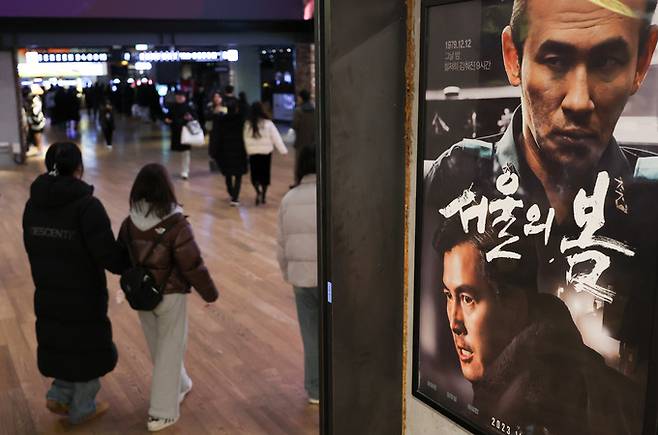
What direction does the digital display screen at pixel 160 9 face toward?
toward the camera

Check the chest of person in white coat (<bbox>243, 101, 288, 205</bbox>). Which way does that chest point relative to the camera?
away from the camera

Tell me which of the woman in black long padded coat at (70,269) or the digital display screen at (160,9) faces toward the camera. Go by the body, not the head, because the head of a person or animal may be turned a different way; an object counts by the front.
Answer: the digital display screen

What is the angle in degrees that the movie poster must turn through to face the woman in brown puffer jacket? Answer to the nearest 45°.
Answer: approximately 90° to its right

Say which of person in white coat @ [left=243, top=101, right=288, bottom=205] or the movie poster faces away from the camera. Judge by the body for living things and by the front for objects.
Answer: the person in white coat

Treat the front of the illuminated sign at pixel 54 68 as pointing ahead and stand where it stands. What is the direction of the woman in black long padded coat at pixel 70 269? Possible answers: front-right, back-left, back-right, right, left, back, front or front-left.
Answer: front

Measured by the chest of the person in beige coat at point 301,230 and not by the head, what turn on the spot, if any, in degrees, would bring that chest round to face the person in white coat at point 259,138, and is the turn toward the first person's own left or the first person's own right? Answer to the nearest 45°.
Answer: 0° — they already face them

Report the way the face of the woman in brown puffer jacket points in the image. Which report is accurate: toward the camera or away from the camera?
away from the camera

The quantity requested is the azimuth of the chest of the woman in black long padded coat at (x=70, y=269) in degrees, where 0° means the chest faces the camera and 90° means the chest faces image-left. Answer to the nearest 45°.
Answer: approximately 225°

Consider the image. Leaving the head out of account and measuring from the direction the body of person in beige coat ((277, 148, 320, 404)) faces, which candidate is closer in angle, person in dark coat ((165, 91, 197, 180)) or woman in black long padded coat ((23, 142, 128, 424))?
the person in dark coat

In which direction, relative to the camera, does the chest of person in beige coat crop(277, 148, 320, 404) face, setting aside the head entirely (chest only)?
away from the camera

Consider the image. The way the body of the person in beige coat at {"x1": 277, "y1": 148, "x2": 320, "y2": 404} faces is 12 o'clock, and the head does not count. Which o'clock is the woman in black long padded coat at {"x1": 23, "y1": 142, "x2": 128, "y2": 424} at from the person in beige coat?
The woman in black long padded coat is roughly at 9 o'clock from the person in beige coat.

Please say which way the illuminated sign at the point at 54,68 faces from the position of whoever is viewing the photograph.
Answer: facing the viewer
